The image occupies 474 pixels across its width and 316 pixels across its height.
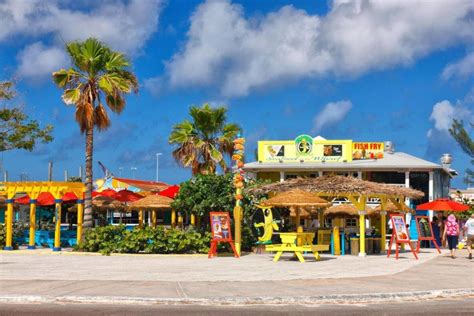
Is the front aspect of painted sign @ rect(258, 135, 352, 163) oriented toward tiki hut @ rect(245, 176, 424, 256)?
yes

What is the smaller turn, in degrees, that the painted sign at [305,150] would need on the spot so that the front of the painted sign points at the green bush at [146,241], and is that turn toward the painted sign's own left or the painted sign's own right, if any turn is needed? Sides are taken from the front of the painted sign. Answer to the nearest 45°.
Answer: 0° — it already faces it

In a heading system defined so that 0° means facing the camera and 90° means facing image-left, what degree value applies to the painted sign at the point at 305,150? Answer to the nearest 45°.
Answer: approximately 0°

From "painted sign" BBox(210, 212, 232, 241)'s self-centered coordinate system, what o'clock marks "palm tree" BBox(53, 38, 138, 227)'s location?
The palm tree is roughly at 4 o'clock from the painted sign.

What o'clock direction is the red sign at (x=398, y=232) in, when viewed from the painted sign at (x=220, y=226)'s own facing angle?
The red sign is roughly at 9 o'clock from the painted sign.

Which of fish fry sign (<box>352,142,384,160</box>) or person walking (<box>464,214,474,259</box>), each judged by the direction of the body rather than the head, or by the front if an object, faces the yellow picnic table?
the fish fry sign
